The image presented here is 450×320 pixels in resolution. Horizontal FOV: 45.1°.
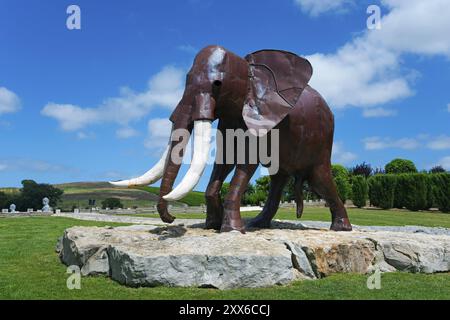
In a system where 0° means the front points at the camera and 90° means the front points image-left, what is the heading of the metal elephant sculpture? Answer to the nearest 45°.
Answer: approximately 45°

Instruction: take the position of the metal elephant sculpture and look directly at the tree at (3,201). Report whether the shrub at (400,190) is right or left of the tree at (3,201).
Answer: right

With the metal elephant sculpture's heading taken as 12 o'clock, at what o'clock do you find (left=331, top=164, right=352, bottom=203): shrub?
The shrub is roughly at 5 o'clock from the metal elephant sculpture.

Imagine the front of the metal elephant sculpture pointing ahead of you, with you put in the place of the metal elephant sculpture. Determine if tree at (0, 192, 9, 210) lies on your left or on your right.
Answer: on your right

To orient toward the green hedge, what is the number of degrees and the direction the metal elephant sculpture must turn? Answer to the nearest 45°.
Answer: approximately 180°

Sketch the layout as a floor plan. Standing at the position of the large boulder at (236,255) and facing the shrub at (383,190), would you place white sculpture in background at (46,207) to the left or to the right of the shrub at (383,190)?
left

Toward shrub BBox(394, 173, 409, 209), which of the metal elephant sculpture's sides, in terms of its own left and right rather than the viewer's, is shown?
back

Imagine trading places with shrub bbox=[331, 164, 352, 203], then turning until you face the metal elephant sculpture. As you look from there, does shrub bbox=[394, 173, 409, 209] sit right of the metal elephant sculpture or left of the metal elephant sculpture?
left

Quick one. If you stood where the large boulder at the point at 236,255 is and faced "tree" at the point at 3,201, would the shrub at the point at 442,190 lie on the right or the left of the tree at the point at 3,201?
right

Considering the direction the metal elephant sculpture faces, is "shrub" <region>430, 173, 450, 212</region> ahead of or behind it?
behind

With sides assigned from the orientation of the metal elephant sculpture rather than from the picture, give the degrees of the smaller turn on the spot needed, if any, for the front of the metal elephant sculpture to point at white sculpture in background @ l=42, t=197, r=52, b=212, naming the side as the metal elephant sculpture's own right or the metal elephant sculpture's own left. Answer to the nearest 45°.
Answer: approximately 90° to the metal elephant sculpture's own right

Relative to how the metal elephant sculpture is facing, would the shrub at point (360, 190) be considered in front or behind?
behind

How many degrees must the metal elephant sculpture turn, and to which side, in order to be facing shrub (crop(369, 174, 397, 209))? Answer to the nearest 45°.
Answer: approximately 135° to its right

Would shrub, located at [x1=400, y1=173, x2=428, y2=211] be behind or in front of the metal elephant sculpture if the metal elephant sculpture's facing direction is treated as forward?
behind
